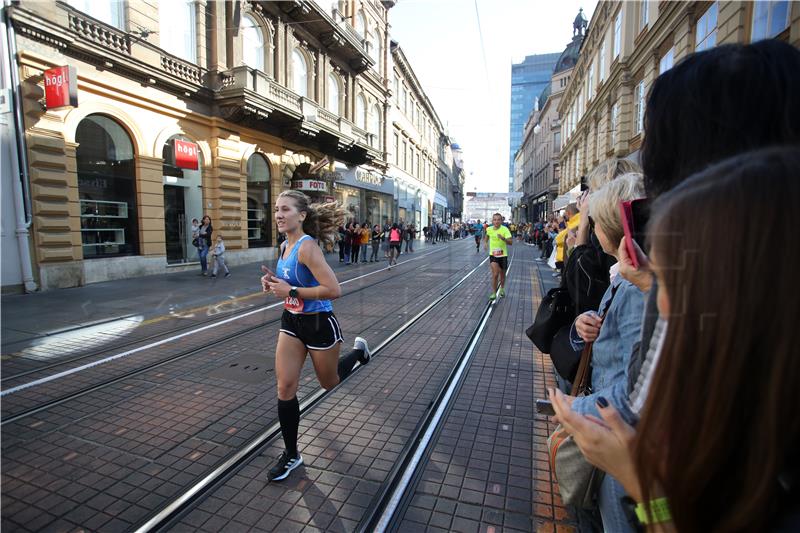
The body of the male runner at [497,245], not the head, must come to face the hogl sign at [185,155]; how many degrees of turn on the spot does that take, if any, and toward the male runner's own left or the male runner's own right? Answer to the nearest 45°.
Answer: approximately 90° to the male runner's own right

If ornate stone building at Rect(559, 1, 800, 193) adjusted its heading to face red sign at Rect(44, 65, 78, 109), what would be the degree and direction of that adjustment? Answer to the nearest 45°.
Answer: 0° — it already faces it

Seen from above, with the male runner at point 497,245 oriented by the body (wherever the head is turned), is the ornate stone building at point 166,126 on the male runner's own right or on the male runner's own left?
on the male runner's own right

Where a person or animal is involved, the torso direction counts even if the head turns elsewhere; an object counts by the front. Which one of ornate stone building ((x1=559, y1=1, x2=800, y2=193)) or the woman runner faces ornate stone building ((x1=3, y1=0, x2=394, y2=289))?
ornate stone building ((x1=559, y1=1, x2=800, y2=193))

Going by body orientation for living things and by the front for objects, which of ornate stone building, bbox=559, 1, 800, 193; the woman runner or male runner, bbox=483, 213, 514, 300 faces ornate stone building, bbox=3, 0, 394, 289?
ornate stone building, bbox=559, 1, 800, 193

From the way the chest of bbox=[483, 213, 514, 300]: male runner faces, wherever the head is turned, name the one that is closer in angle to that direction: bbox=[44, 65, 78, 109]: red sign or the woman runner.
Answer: the woman runner

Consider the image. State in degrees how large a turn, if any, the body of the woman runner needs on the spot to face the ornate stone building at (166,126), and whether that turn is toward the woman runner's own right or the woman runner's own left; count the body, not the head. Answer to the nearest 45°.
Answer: approximately 135° to the woman runner's own right
